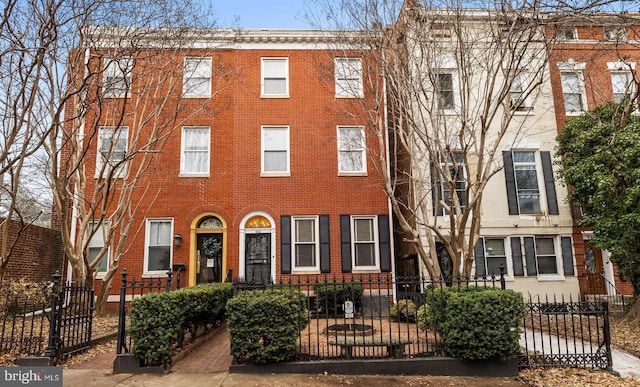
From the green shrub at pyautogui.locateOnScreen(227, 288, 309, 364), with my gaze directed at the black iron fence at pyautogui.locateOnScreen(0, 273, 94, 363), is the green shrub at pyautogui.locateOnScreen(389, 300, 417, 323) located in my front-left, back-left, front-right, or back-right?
back-right

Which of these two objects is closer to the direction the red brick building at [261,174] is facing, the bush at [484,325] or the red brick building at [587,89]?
the bush

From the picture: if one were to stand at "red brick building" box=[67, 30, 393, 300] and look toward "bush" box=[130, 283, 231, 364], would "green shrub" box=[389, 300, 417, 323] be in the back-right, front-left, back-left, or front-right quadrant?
front-left

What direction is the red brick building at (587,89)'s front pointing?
toward the camera

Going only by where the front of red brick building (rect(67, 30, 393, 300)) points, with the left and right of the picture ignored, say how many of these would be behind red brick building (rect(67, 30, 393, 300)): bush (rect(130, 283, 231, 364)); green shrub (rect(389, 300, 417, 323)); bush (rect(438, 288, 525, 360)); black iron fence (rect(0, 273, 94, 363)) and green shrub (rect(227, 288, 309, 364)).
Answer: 0

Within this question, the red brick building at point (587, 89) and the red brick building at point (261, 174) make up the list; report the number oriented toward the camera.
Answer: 2

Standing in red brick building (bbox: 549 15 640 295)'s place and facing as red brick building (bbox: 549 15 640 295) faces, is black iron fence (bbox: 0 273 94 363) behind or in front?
in front

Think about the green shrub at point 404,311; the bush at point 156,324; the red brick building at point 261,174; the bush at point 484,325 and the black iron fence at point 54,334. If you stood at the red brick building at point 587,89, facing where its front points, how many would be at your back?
0

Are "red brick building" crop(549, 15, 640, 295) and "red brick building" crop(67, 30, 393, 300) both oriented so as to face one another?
no

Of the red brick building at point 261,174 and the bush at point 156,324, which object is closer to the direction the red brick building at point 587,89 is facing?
the bush

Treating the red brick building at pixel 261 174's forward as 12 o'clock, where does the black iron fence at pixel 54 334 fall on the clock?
The black iron fence is roughly at 1 o'clock from the red brick building.

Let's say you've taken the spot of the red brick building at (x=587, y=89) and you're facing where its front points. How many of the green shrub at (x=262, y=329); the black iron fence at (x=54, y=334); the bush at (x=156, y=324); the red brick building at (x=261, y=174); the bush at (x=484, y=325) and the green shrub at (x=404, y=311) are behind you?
0

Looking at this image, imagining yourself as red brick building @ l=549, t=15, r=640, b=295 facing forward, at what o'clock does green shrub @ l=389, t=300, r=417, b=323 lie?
The green shrub is roughly at 1 o'clock from the red brick building.

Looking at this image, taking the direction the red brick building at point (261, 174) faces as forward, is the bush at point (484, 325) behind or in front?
in front

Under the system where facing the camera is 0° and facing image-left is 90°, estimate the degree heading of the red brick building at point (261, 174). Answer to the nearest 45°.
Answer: approximately 0°

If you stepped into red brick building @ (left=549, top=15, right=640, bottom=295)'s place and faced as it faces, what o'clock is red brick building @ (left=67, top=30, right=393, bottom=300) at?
red brick building @ (left=67, top=30, right=393, bottom=300) is roughly at 2 o'clock from red brick building @ (left=549, top=15, right=640, bottom=295).

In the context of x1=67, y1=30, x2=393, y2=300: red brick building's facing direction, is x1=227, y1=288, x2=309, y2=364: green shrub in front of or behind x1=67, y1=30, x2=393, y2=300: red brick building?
in front

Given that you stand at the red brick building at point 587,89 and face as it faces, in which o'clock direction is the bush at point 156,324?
The bush is roughly at 1 o'clock from the red brick building.

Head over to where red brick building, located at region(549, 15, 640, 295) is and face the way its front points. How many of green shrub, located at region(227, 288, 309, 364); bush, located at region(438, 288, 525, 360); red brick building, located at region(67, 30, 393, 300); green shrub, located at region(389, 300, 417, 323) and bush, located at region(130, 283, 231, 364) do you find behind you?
0
